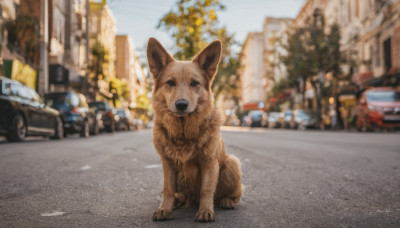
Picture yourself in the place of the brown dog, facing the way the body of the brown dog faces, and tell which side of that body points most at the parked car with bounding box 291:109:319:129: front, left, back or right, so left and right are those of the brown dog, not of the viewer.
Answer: back

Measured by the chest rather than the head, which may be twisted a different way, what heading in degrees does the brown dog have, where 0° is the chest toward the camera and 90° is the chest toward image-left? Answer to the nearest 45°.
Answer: approximately 0°

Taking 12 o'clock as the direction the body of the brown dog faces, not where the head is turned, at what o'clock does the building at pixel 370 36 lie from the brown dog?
The building is roughly at 7 o'clock from the brown dog.
